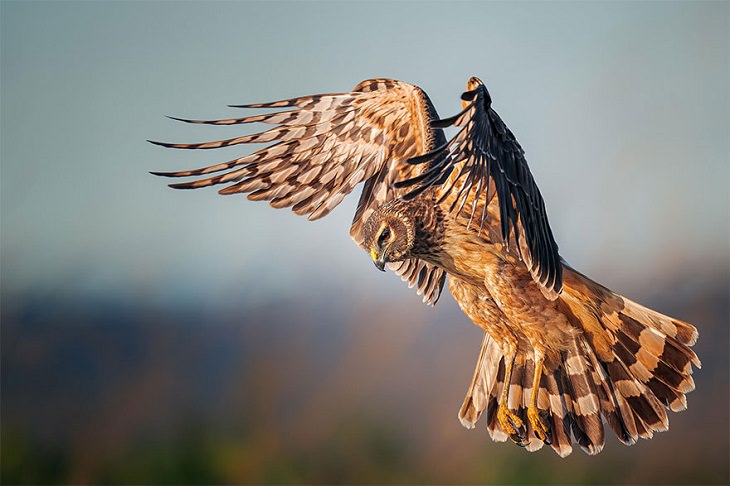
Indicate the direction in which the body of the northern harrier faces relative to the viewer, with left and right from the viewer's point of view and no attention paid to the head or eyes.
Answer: facing the viewer and to the left of the viewer
